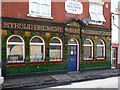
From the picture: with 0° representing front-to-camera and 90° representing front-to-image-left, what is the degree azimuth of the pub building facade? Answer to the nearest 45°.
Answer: approximately 315°
